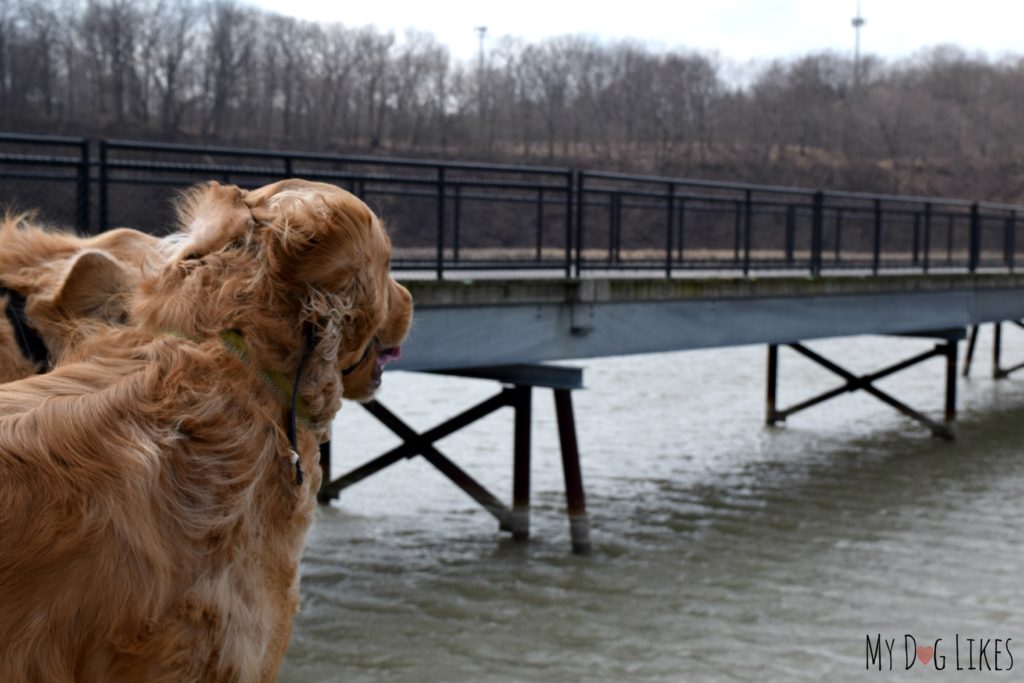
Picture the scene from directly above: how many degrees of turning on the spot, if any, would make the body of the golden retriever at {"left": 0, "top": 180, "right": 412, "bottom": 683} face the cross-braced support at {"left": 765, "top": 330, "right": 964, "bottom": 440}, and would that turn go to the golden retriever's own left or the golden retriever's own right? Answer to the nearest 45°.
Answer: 0° — it already faces it

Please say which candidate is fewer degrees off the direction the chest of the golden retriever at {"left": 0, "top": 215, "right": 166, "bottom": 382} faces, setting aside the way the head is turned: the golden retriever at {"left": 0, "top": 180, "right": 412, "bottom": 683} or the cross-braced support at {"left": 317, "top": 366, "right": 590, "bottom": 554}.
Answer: the cross-braced support

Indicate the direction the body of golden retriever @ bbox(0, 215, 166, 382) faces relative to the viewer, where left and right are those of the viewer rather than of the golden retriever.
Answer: facing away from the viewer and to the right of the viewer

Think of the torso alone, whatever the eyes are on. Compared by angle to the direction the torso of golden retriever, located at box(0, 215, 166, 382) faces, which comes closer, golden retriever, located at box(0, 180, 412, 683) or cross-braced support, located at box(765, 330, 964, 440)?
the cross-braced support

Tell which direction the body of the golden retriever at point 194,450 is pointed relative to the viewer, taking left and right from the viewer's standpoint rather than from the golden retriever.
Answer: facing away from the viewer and to the right of the viewer

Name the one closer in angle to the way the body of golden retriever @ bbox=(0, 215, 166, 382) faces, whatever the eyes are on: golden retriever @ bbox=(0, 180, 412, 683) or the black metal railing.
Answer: the black metal railing
